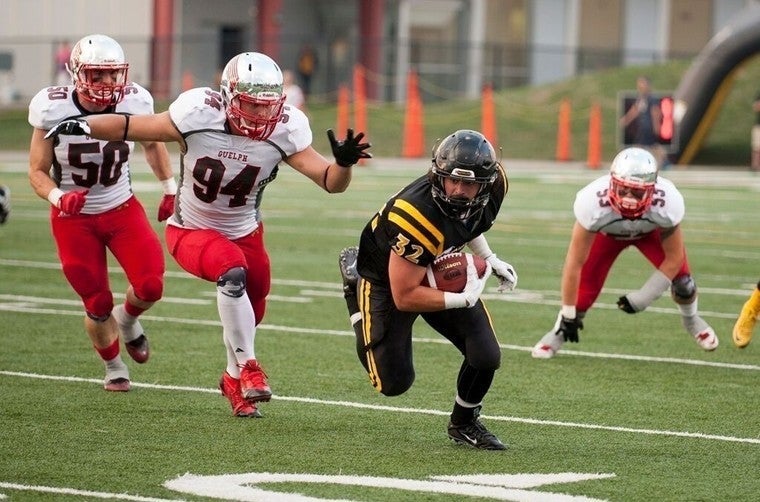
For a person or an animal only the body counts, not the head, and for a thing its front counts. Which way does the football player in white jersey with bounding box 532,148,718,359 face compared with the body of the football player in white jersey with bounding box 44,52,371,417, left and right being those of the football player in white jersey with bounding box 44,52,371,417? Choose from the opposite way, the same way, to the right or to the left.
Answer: the same way

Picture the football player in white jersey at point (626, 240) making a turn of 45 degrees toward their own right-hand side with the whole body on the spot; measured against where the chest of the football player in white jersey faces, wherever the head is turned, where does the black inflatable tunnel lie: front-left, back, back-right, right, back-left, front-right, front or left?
back-right

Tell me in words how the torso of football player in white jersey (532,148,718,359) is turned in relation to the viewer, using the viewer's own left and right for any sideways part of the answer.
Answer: facing the viewer

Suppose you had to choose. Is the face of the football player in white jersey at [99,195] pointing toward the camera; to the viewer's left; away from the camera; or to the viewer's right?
toward the camera

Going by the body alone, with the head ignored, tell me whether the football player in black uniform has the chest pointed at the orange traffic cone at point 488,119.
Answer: no

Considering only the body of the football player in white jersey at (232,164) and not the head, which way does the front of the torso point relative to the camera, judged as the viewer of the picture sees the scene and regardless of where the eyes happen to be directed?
toward the camera

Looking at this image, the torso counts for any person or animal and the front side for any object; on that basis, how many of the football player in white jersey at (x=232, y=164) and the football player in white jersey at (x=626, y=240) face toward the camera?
2

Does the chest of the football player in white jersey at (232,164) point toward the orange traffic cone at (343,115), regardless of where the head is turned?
no

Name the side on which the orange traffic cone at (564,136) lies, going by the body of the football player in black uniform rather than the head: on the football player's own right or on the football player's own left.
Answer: on the football player's own left

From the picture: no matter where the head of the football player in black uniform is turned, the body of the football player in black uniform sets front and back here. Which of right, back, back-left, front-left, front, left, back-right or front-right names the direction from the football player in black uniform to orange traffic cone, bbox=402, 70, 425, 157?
back-left

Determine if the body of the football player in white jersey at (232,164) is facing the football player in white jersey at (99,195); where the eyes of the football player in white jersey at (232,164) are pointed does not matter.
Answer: no

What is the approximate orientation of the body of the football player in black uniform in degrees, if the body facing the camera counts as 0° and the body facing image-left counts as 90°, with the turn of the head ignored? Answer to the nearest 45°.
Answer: approximately 315°
